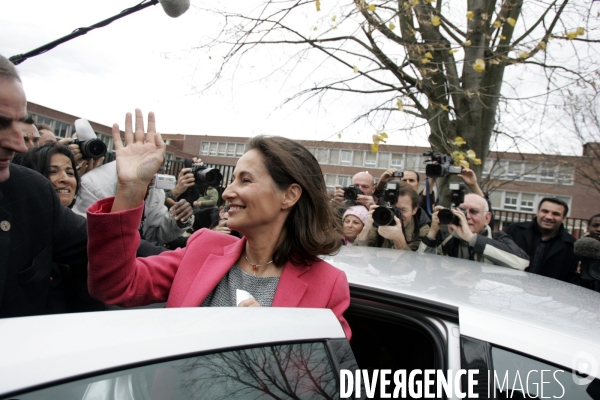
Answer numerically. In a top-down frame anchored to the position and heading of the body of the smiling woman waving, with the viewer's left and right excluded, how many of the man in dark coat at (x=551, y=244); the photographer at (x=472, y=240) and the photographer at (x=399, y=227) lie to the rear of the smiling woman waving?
3

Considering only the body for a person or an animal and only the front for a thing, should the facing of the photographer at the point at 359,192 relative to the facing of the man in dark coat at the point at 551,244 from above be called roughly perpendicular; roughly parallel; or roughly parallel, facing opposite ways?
roughly parallel

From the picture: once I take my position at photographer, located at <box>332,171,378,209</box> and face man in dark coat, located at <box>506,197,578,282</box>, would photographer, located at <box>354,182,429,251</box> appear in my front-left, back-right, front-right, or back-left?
front-right

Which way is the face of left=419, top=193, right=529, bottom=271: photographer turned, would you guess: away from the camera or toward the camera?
toward the camera

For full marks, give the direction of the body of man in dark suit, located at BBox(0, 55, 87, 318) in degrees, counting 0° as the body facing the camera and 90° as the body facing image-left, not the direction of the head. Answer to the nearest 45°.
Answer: approximately 315°

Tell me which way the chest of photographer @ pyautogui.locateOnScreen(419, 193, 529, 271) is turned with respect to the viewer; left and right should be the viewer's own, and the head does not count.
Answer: facing the viewer and to the left of the viewer

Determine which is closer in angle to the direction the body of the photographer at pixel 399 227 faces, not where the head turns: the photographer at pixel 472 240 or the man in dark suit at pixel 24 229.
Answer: the man in dark suit

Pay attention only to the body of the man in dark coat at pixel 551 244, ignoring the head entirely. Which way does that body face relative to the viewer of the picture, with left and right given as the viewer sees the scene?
facing the viewer

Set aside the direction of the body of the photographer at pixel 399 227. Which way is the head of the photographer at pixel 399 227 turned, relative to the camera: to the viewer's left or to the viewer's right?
to the viewer's left

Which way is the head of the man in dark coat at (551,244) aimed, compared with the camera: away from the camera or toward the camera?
toward the camera

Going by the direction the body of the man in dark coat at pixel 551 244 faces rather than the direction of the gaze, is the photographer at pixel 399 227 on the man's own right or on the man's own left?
on the man's own right

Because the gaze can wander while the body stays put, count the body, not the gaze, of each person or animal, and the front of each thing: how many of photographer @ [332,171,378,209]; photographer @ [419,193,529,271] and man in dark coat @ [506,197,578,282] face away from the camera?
0

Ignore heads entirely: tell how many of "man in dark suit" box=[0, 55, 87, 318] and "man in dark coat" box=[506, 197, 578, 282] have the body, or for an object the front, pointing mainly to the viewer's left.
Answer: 0

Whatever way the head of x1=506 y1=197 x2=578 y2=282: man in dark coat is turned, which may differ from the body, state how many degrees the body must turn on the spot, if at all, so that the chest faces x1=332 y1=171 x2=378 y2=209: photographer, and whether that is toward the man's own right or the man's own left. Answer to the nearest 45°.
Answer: approximately 90° to the man's own right

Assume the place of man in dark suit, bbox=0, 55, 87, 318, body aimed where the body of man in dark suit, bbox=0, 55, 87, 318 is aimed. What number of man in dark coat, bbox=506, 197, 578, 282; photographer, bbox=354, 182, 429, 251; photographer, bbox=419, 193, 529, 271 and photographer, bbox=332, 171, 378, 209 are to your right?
0

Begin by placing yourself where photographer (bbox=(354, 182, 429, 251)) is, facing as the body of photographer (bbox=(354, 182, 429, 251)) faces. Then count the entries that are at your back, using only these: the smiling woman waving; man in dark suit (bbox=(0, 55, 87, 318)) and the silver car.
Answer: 0

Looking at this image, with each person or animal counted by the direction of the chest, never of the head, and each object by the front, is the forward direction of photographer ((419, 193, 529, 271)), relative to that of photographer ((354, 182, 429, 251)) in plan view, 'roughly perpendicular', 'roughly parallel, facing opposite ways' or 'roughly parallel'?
roughly parallel

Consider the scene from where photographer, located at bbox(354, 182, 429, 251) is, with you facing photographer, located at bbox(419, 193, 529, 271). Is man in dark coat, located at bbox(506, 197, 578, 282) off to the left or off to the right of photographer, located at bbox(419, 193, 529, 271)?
left
